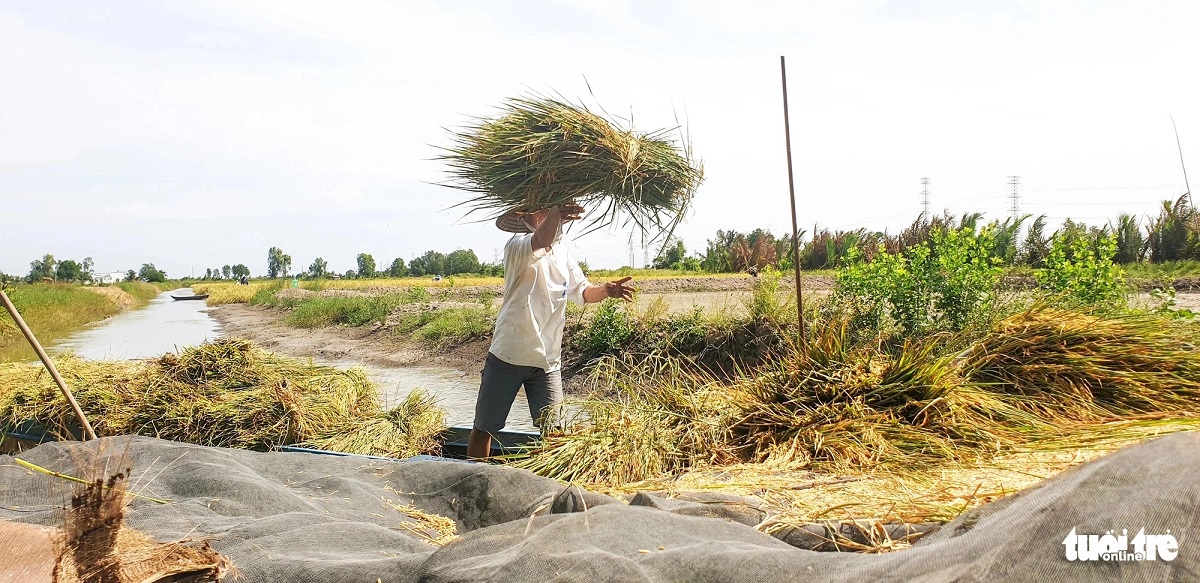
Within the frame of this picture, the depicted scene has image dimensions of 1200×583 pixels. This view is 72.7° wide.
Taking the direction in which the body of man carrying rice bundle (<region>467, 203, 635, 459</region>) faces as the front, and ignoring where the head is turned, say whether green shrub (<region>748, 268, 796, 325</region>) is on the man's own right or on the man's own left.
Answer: on the man's own left

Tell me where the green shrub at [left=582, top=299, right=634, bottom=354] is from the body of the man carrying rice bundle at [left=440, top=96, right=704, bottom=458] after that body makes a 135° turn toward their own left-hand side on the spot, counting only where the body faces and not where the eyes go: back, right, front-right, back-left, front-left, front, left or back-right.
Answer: front

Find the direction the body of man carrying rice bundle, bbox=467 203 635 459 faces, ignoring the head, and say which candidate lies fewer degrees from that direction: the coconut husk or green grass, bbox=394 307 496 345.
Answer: the coconut husk

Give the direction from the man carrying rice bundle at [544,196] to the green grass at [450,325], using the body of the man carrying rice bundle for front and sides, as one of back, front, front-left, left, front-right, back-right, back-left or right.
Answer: back-left

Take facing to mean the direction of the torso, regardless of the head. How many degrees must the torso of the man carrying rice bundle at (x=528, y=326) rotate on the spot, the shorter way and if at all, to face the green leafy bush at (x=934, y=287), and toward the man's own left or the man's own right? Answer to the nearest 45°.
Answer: approximately 90° to the man's own left

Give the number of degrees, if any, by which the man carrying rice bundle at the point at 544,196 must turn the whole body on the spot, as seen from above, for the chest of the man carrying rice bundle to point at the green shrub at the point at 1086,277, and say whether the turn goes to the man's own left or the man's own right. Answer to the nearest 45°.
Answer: approximately 90° to the man's own left

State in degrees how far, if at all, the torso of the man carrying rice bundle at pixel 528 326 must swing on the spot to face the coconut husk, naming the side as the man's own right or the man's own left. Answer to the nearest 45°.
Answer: approximately 90° to the man's own right

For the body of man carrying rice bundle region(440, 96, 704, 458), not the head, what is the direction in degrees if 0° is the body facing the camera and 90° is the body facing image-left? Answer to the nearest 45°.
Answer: approximately 315°

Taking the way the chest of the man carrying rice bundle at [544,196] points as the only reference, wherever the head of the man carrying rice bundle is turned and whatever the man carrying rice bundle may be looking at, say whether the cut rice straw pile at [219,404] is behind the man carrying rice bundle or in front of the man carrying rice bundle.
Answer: behind

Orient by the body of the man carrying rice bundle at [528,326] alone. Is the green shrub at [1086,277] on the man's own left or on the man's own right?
on the man's own left
